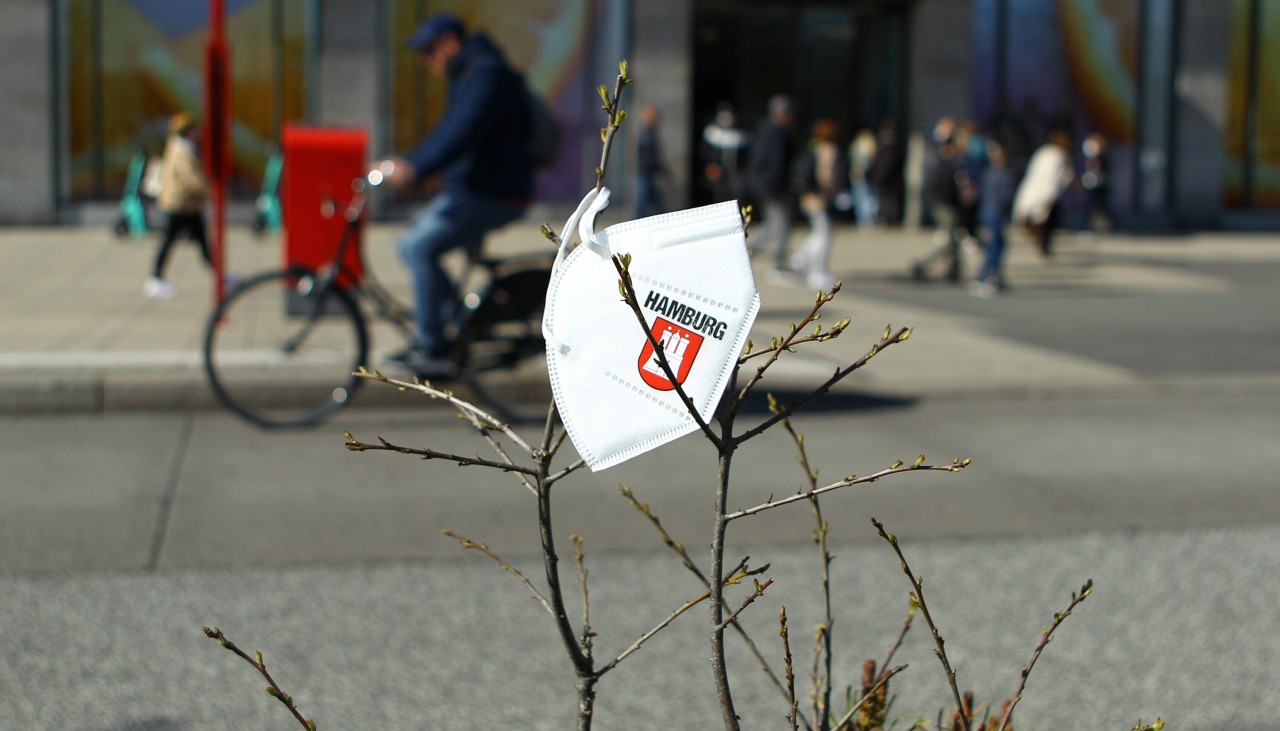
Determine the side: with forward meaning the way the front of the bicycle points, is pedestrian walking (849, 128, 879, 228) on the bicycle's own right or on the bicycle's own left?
on the bicycle's own right

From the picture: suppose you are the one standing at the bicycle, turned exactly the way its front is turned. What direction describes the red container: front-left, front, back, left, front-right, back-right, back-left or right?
right

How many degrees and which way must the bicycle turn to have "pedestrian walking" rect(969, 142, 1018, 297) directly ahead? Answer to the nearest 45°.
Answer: approximately 135° to its right

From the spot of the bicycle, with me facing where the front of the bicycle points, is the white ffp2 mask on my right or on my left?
on my left

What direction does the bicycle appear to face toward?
to the viewer's left

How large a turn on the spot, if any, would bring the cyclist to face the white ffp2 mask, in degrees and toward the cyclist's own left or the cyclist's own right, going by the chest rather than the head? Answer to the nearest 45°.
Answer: approximately 90° to the cyclist's own left

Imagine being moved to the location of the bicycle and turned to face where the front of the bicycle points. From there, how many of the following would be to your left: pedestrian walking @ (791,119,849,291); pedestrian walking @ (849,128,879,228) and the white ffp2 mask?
1

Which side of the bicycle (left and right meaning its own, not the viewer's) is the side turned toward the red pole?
right

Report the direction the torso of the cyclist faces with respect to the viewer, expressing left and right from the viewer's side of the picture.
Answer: facing to the left of the viewer
